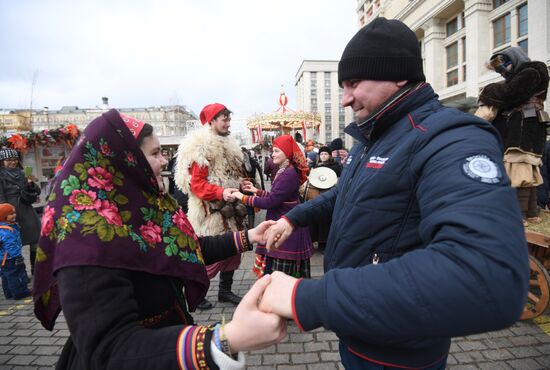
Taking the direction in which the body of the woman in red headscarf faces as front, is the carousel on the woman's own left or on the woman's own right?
on the woman's own right

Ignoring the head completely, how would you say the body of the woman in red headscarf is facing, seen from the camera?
to the viewer's left

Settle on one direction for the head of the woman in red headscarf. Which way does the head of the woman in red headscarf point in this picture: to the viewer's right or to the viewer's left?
to the viewer's left

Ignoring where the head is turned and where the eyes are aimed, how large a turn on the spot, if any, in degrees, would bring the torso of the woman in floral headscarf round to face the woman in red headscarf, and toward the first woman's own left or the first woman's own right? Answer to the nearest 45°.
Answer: approximately 45° to the first woman's own left

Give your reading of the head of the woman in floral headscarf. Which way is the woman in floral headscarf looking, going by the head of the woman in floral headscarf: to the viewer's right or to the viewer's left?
to the viewer's right

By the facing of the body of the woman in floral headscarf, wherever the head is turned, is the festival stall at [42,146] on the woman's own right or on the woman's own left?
on the woman's own left

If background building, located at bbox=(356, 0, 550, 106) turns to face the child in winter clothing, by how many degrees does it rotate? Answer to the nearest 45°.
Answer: approximately 45° to its left

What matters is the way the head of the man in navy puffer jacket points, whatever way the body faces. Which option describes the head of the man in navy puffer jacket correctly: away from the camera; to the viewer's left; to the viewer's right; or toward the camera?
to the viewer's left

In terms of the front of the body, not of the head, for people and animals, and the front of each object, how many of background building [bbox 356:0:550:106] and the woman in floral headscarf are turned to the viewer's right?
1

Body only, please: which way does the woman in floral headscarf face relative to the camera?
to the viewer's right
